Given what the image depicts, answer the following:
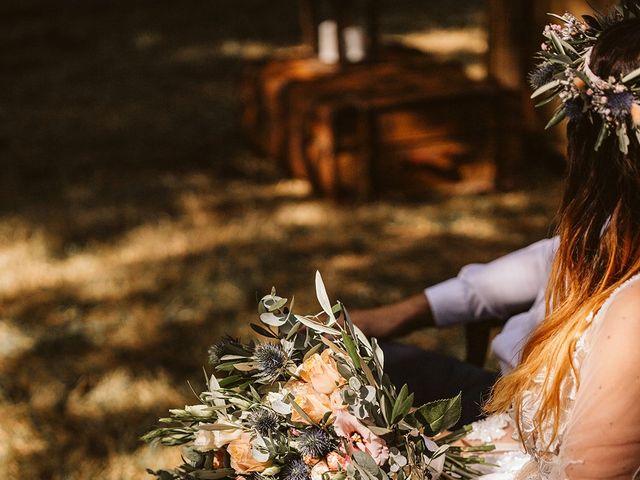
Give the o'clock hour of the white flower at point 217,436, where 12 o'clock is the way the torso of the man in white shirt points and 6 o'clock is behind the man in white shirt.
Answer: The white flower is roughly at 10 o'clock from the man in white shirt.

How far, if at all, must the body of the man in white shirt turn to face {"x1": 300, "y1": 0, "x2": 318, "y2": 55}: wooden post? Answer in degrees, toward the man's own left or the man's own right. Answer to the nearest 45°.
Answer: approximately 90° to the man's own right

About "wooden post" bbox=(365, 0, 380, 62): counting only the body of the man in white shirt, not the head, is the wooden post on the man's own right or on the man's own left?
on the man's own right

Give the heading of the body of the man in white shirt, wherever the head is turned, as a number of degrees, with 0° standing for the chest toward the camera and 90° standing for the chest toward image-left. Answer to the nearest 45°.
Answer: approximately 90°

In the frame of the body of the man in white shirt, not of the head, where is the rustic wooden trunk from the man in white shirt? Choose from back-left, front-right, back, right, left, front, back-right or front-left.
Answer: right

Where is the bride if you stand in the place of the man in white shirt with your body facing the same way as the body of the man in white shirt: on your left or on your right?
on your left

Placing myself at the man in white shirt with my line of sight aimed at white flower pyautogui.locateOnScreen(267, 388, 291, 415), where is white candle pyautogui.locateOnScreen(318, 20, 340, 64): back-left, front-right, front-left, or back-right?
back-right

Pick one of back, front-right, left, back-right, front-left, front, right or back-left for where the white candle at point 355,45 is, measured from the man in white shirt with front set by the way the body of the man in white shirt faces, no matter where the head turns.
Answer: right

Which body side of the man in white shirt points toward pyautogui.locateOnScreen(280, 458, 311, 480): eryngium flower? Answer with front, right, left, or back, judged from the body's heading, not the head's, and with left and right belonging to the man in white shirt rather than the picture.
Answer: left

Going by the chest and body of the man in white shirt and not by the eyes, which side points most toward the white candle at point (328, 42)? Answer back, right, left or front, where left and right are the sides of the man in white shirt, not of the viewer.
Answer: right
